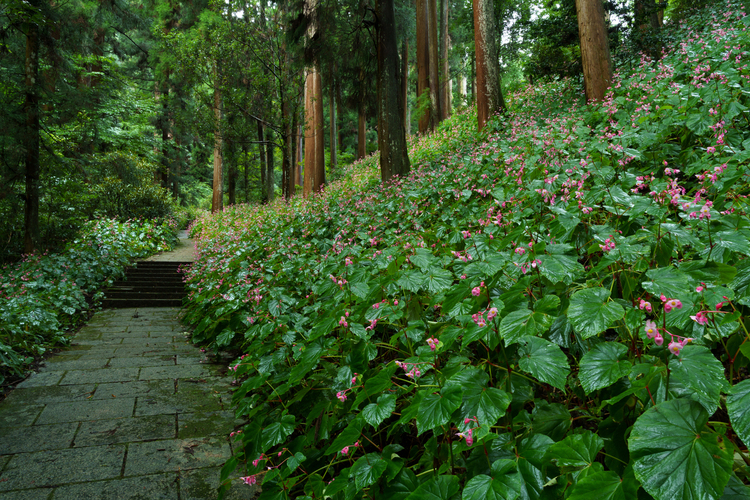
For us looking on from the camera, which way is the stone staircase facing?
facing the viewer

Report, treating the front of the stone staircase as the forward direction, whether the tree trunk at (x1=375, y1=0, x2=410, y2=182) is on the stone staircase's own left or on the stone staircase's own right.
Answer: on the stone staircase's own left
